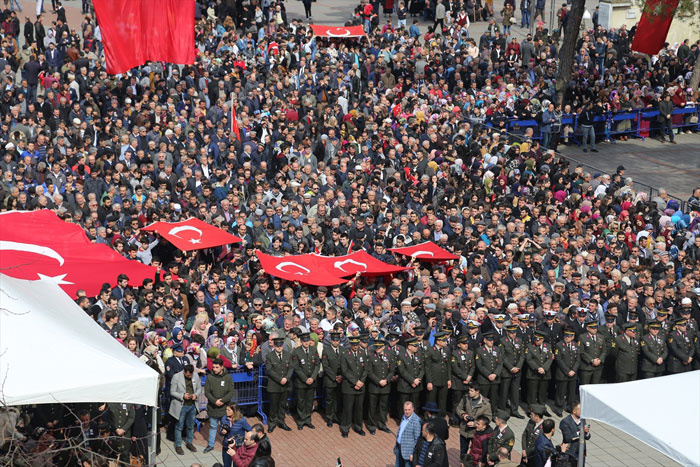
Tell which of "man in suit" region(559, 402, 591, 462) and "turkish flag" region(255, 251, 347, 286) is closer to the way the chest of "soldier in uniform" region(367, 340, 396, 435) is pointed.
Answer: the man in suit

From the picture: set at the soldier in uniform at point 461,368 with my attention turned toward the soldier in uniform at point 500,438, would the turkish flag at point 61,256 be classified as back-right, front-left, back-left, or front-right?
back-right

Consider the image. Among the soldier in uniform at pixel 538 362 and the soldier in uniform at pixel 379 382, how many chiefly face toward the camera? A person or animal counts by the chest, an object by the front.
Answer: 2

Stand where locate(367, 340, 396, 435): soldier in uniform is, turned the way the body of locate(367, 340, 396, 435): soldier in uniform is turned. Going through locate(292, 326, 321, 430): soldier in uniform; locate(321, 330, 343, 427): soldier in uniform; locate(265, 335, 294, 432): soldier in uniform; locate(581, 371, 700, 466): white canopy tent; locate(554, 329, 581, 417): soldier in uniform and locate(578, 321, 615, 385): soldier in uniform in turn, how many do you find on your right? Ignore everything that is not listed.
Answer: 3

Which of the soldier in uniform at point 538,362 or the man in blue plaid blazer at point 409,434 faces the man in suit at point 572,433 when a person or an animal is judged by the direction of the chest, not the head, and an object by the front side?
the soldier in uniform

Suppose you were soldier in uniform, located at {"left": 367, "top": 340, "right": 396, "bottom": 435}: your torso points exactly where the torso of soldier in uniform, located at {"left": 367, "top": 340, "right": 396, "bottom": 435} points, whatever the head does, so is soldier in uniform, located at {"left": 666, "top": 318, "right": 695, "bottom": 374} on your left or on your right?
on your left

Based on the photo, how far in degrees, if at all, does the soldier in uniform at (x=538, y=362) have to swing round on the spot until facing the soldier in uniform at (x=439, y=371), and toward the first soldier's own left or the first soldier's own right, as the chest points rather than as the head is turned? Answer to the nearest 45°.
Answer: approximately 45° to the first soldier's own right

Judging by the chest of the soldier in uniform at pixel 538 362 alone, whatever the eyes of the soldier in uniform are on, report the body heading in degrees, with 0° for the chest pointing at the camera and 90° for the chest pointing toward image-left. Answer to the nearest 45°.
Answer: approximately 0°

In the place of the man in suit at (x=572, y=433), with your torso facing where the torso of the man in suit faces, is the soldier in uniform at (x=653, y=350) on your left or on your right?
on your left

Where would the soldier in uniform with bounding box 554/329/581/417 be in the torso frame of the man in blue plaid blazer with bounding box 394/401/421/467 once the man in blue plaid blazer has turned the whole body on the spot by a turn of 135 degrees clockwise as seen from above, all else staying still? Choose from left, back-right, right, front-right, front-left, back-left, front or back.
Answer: front-right

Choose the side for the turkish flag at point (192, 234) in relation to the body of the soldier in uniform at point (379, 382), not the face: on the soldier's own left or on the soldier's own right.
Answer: on the soldier's own right

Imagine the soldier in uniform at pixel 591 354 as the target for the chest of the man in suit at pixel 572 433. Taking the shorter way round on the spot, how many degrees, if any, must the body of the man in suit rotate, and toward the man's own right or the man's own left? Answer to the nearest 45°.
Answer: approximately 135° to the man's own left
